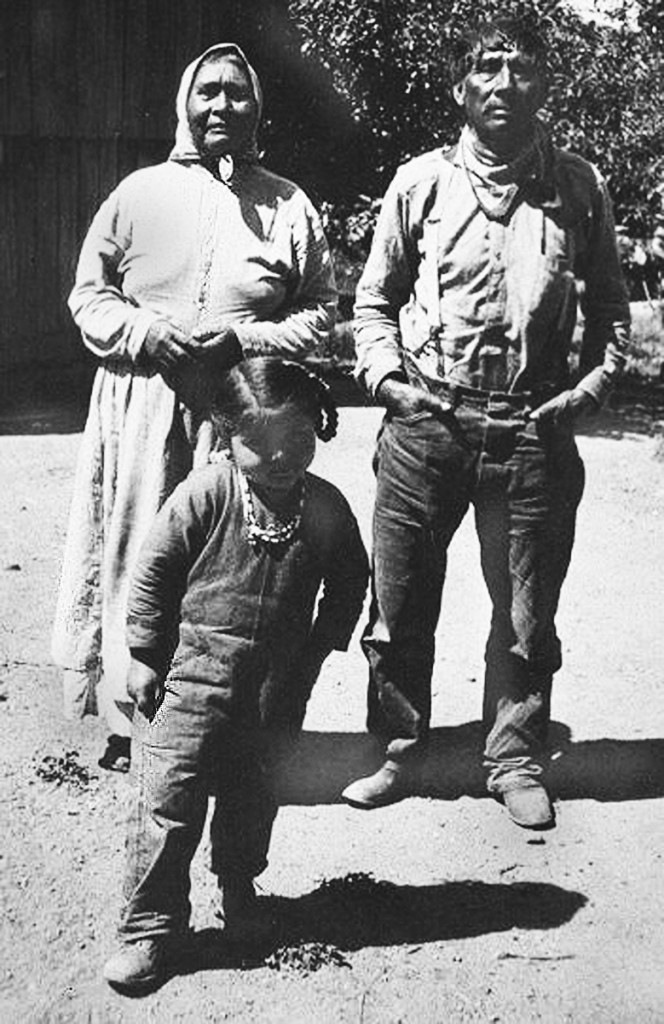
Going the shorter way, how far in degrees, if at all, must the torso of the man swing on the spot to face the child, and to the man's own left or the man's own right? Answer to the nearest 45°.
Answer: approximately 45° to the man's own right

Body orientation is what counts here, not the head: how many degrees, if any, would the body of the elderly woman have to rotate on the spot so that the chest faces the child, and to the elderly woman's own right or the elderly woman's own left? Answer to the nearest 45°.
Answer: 0° — they already face them

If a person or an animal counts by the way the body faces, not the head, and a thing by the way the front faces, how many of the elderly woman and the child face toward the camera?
2

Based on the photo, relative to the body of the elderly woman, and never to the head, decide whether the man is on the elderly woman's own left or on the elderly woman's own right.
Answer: on the elderly woman's own left

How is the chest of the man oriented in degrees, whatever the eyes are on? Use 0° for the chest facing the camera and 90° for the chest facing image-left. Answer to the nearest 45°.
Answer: approximately 0°

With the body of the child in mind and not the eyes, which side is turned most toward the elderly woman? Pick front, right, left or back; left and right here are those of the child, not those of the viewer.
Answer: back

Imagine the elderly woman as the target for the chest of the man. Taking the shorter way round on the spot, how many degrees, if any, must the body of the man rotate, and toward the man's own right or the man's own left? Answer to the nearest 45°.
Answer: approximately 90° to the man's own right

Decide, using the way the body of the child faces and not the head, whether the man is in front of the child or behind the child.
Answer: behind

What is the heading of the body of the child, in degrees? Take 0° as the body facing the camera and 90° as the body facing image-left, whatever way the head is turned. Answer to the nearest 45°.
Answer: approximately 0°

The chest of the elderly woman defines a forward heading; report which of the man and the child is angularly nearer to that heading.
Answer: the child
